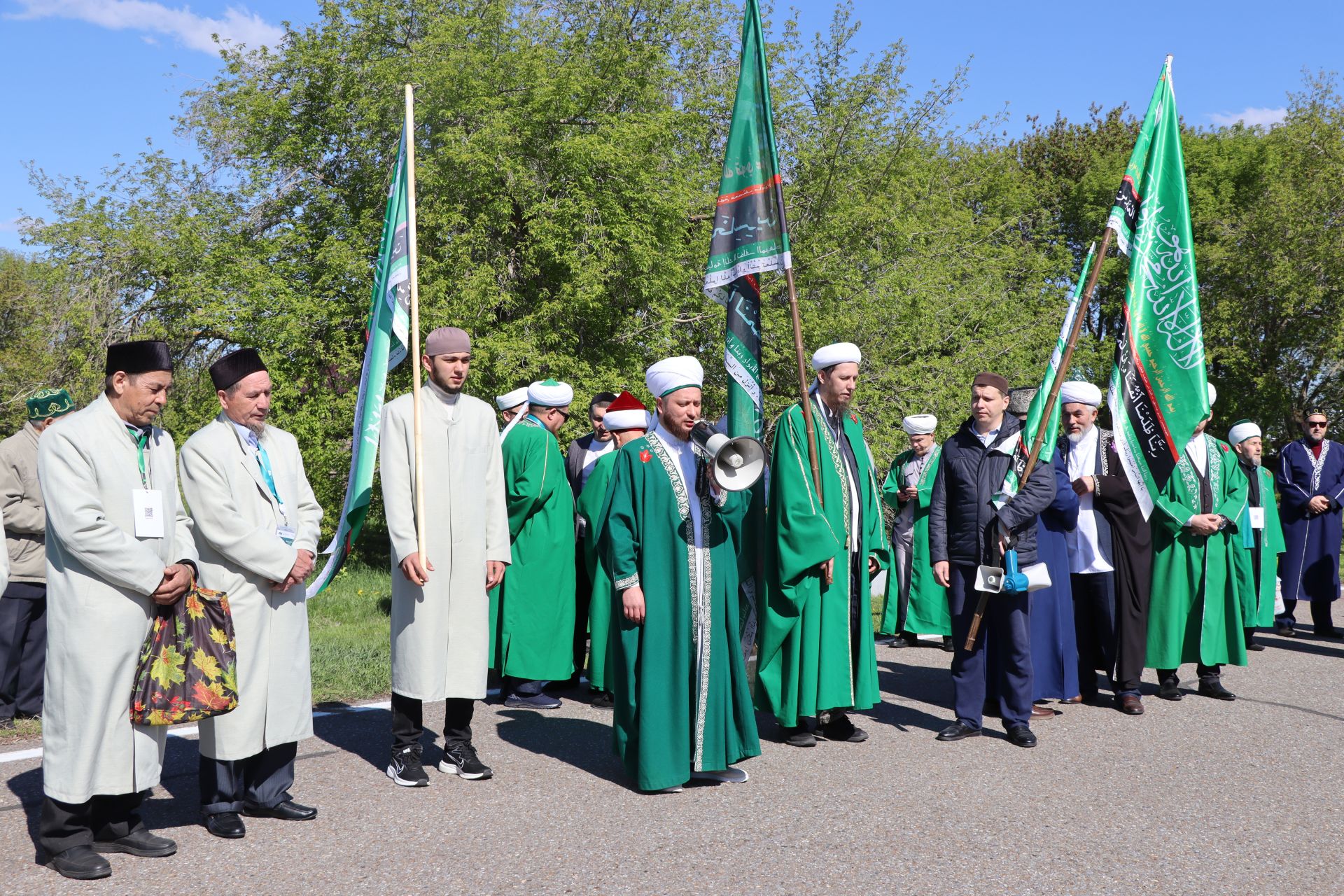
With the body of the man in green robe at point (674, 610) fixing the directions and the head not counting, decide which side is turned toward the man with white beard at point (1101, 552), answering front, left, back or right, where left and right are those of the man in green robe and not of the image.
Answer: left

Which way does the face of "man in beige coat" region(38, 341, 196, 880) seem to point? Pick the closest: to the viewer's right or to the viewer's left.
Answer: to the viewer's right

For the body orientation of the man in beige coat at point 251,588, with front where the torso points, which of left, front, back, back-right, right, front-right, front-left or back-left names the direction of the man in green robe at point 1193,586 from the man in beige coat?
front-left

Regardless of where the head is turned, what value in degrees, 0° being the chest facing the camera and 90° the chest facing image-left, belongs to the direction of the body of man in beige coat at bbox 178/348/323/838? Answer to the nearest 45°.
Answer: approximately 315°

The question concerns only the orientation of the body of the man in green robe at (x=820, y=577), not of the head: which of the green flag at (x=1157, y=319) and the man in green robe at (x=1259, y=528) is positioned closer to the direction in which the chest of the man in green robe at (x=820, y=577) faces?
the green flag

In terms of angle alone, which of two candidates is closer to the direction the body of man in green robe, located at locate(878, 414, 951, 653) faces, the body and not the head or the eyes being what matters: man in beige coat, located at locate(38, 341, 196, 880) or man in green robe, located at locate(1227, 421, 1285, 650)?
the man in beige coat

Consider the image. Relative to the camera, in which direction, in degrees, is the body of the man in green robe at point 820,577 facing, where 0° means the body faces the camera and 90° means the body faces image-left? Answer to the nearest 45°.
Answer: approximately 315°

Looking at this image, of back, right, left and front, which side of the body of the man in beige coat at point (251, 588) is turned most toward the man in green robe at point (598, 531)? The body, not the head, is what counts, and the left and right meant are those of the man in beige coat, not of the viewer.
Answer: left

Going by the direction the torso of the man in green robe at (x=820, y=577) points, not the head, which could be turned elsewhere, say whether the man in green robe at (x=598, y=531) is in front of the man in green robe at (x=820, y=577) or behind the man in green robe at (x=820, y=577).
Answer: behind
